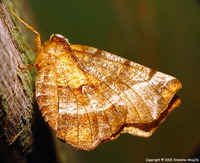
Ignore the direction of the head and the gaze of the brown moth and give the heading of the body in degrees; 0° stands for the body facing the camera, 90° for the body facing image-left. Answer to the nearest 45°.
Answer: approximately 90°
